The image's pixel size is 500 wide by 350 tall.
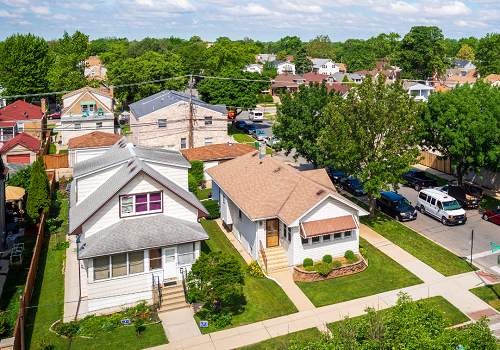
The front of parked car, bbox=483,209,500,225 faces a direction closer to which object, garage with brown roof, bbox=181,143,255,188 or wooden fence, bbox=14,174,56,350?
the garage with brown roof

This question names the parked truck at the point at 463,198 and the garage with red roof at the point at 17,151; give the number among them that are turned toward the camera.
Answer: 1

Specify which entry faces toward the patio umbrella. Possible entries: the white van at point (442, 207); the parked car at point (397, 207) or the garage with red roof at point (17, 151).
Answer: the garage with red roof

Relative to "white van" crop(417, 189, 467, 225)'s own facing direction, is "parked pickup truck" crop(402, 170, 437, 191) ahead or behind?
behind

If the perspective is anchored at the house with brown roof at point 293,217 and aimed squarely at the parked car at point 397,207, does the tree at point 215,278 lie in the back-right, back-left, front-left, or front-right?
back-right

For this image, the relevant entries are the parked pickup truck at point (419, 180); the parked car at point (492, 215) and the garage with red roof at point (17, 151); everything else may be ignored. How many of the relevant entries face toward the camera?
1

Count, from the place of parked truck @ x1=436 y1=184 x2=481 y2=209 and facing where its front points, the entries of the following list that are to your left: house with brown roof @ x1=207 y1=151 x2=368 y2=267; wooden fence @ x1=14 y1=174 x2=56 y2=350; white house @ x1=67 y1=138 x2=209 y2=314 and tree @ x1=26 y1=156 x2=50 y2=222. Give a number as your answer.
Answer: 4

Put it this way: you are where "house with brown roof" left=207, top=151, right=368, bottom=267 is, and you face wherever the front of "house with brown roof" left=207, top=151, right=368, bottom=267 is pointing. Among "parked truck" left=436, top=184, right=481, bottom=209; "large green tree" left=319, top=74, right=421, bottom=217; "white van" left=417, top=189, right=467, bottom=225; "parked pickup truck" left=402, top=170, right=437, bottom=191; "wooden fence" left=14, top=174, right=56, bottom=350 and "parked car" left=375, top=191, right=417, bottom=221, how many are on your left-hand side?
5

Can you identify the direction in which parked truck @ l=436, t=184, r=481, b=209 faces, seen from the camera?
facing away from the viewer and to the left of the viewer

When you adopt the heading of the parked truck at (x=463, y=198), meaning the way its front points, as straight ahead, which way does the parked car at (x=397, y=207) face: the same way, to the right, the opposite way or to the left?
the opposite way

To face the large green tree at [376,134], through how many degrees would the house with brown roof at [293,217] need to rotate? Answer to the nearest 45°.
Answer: approximately 90° to its left

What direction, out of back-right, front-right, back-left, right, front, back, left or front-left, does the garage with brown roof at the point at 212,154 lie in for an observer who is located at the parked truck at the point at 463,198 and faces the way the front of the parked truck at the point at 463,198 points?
front-left
